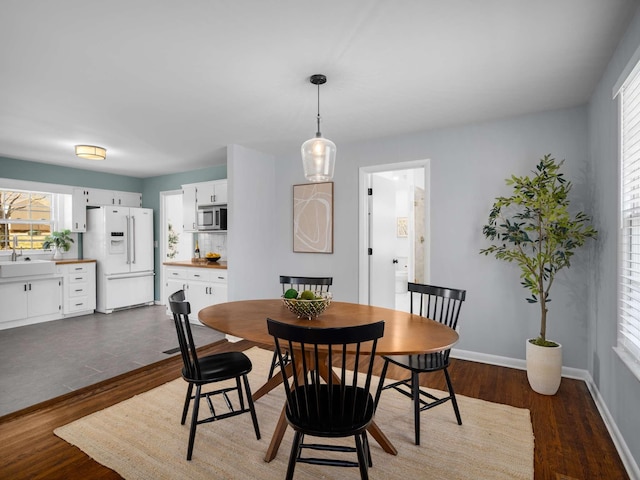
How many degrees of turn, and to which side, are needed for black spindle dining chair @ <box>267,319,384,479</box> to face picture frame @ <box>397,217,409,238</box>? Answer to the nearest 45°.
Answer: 0° — it already faces it

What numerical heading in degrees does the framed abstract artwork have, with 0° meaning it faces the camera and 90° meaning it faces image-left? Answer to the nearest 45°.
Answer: approximately 45°

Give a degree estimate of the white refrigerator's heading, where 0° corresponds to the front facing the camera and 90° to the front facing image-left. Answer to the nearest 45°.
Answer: approximately 315°

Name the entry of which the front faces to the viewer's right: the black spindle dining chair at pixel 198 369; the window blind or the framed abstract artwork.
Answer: the black spindle dining chair

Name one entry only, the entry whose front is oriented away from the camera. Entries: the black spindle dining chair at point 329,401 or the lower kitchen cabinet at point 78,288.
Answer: the black spindle dining chair

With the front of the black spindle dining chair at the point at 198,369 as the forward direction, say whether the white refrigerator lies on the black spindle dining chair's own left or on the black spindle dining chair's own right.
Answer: on the black spindle dining chair's own left

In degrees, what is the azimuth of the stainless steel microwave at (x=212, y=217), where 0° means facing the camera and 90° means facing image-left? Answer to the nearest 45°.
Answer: approximately 45°

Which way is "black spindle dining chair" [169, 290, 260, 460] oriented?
to the viewer's right

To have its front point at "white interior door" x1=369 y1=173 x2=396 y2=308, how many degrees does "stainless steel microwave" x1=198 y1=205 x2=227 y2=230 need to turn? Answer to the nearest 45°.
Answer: approximately 90° to its left

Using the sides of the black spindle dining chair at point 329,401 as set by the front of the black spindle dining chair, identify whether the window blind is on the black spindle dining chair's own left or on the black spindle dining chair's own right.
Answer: on the black spindle dining chair's own right

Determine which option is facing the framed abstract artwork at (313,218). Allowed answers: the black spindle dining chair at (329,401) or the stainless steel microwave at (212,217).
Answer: the black spindle dining chair
